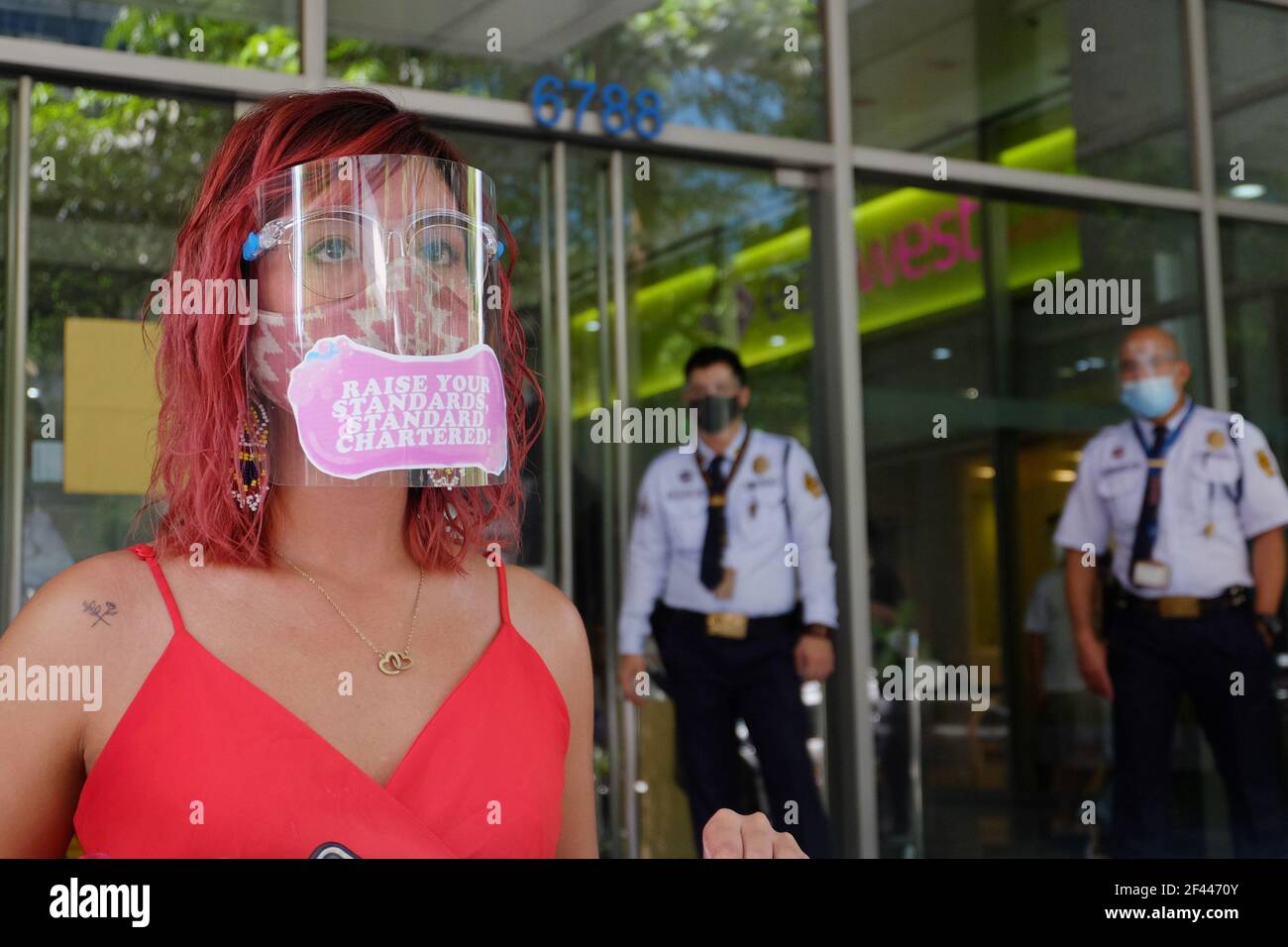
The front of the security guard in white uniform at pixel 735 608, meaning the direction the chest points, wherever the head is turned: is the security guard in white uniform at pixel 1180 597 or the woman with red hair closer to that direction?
the woman with red hair

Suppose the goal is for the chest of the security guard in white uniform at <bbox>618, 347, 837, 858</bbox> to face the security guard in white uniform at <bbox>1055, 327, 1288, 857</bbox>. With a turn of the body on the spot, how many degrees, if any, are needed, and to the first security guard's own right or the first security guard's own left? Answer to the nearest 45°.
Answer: approximately 90° to the first security guard's own left

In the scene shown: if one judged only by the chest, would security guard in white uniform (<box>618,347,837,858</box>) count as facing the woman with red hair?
yes

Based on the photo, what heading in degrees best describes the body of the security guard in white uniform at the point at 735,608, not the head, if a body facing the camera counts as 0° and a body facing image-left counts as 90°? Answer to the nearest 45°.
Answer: approximately 0°
